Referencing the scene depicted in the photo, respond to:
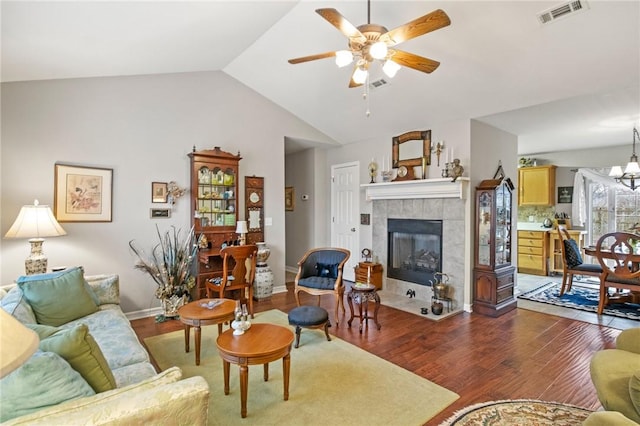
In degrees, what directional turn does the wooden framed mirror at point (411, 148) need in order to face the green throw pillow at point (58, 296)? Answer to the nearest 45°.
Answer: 0° — it already faces it

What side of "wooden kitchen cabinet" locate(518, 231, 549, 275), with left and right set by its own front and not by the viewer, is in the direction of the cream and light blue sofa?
front

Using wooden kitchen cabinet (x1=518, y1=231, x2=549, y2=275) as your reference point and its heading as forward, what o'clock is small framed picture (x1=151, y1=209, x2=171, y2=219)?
The small framed picture is roughly at 1 o'clock from the wooden kitchen cabinet.

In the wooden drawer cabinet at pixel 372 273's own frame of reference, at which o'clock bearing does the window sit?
The window is roughly at 7 o'clock from the wooden drawer cabinet.

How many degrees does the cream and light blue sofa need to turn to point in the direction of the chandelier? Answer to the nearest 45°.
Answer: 0° — it already faces it

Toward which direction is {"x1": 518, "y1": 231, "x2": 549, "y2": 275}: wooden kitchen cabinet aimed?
toward the camera

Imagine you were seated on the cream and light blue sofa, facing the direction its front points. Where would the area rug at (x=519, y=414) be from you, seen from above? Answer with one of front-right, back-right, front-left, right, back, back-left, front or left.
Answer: front

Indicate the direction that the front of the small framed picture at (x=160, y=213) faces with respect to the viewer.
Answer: facing the viewer

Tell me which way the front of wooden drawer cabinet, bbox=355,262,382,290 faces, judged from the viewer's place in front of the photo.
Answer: facing the viewer and to the left of the viewer

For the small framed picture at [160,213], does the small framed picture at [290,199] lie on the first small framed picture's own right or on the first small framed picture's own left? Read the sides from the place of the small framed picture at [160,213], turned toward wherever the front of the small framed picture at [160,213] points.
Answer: on the first small framed picture's own left

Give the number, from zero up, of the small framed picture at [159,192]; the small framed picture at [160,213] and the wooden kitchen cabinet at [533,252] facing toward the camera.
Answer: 3
